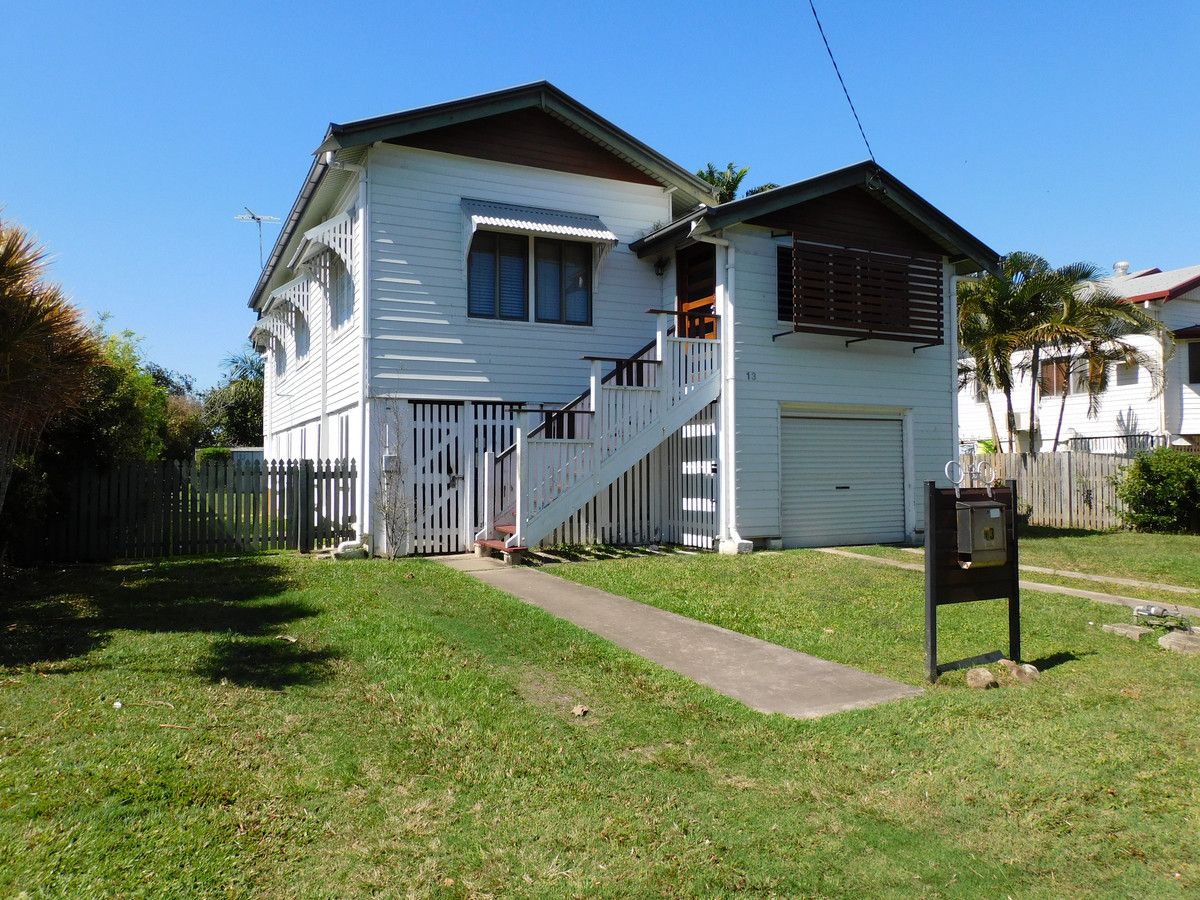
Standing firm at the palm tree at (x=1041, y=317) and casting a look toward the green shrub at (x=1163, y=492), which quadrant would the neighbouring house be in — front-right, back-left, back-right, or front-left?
back-left

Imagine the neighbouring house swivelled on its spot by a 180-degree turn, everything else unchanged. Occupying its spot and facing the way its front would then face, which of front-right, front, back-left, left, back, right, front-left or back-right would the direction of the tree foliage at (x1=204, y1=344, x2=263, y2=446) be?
front-left

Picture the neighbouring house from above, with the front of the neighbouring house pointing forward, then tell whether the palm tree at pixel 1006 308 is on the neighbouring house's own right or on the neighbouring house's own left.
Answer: on the neighbouring house's own right

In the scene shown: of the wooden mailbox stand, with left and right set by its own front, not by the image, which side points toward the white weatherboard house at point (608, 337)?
back

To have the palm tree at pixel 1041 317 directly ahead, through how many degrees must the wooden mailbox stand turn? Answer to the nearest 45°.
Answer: approximately 135° to its left

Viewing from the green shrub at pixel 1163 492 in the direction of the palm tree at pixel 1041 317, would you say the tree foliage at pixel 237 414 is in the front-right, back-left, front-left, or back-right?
front-left

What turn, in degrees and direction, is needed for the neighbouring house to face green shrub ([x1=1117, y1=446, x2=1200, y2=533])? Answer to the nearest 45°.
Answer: approximately 45° to its right

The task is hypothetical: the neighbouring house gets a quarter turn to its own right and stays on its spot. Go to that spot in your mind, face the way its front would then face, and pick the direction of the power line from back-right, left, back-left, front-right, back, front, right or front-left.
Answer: front-left

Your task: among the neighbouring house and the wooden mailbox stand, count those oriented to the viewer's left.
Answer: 0

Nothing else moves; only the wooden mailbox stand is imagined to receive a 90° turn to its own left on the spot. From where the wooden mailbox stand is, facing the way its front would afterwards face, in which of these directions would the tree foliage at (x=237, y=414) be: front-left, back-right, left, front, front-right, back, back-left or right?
left

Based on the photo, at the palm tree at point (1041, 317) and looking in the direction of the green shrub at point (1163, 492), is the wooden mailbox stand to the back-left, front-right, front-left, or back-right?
front-right

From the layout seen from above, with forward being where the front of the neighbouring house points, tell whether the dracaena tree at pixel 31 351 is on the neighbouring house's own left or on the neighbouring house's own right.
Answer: on the neighbouring house's own right

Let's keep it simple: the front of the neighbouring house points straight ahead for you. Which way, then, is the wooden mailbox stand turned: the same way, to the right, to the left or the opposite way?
the same way

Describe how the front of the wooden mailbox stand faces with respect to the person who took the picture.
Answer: facing the viewer and to the right of the viewer
